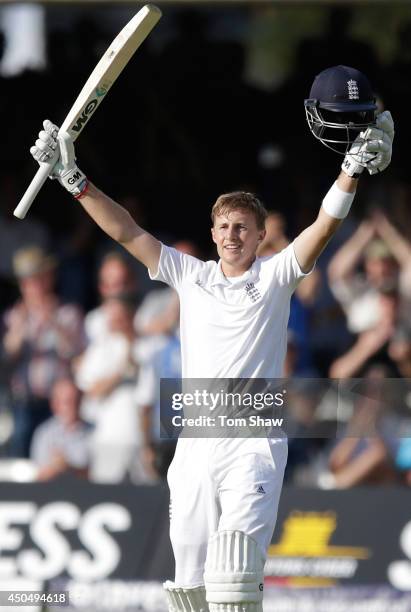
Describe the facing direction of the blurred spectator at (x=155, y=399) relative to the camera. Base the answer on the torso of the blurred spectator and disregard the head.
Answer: toward the camera

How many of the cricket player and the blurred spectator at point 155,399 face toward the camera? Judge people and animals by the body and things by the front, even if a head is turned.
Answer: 2

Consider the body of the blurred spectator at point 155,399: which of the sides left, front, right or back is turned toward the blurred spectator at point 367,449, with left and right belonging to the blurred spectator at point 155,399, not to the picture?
left

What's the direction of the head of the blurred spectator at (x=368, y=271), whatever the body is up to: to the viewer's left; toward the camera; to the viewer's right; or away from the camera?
toward the camera

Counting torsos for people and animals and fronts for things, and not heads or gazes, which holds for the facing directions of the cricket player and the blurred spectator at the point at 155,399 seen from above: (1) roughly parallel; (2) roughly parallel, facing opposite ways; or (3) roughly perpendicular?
roughly parallel

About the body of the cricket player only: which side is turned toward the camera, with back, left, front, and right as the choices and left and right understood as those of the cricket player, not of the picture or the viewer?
front

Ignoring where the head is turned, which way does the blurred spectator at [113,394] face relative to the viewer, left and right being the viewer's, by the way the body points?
facing the viewer and to the left of the viewer

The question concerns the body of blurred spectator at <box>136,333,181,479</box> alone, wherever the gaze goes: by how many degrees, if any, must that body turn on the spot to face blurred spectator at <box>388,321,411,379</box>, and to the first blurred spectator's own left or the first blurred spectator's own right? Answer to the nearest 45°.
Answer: approximately 90° to the first blurred spectator's own left

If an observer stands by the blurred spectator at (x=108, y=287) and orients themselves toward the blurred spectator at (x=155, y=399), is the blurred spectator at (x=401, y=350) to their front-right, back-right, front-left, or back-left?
front-left

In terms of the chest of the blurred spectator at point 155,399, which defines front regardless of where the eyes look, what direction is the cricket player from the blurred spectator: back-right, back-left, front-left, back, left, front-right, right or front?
front

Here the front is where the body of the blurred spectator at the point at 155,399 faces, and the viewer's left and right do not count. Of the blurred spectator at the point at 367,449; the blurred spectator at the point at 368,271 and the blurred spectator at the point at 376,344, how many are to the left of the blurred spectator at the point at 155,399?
3

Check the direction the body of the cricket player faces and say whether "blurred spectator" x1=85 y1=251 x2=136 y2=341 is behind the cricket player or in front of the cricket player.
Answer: behind

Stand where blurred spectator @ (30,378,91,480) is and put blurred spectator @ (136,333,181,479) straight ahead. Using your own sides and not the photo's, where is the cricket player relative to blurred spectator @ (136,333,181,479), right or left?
right
